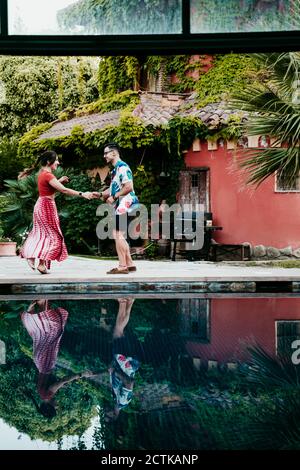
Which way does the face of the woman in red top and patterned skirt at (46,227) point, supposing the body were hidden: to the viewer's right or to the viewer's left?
to the viewer's right

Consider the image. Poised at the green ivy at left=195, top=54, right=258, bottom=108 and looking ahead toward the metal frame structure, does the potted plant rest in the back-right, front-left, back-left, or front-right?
front-right

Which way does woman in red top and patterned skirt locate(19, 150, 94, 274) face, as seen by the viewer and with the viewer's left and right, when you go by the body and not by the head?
facing to the right of the viewer

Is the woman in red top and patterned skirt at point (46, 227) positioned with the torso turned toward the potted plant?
no

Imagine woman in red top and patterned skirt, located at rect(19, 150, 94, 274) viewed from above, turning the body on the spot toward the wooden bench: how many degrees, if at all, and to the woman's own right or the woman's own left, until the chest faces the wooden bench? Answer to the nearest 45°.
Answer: approximately 45° to the woman's own left

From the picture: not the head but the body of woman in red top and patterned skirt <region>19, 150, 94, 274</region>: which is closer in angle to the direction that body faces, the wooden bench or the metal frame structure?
the wooden bench

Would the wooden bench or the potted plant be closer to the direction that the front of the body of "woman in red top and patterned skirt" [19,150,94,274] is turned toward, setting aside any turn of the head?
the wooden bench
